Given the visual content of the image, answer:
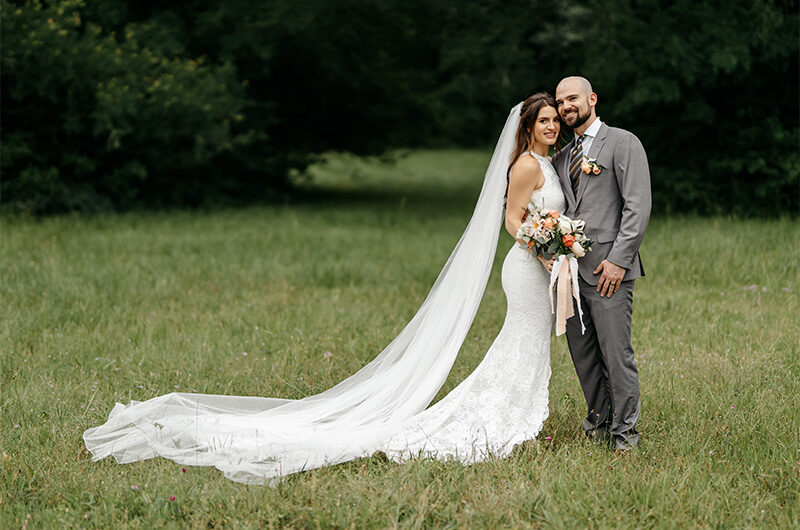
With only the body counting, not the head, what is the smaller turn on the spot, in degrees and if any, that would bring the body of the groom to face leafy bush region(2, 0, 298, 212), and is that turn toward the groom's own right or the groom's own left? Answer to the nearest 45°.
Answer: approximately 90° to the groom's own right

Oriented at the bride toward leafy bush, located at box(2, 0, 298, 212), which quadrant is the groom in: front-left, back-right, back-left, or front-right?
back-right

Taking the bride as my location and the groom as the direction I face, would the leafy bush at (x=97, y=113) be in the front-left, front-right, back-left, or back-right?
back-left

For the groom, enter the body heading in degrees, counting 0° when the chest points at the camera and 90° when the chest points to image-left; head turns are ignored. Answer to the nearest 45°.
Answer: approximately 45°
